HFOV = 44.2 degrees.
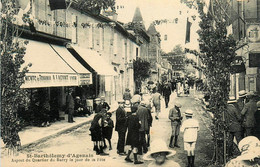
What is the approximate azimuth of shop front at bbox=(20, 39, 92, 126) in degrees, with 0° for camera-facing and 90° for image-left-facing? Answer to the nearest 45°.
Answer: approximately 315°

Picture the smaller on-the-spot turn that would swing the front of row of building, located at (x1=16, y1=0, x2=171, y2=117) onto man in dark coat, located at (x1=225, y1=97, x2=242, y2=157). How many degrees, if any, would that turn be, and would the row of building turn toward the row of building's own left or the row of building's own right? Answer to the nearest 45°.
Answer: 0° — it already faces them

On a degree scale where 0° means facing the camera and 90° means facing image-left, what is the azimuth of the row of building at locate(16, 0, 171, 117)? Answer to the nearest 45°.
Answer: approximately 315°
